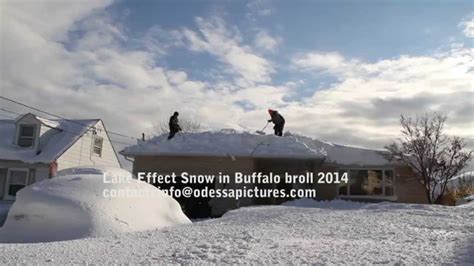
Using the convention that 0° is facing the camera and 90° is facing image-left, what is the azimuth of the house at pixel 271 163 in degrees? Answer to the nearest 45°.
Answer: approximately 0°

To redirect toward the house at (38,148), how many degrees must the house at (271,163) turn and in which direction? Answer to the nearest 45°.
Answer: approximately 90° to its right

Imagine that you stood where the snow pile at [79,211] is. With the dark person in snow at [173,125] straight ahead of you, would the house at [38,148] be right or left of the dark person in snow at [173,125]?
left

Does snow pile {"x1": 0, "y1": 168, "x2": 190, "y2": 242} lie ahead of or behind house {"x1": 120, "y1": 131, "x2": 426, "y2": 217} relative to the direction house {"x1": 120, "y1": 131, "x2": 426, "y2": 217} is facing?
ahead

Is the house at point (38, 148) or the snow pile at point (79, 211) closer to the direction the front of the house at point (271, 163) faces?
the snow pile

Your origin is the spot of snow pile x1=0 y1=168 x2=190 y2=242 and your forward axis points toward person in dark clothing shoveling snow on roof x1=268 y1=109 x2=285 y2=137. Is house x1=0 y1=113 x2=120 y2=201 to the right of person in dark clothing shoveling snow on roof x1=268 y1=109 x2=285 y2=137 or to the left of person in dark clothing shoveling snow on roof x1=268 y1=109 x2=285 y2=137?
left
